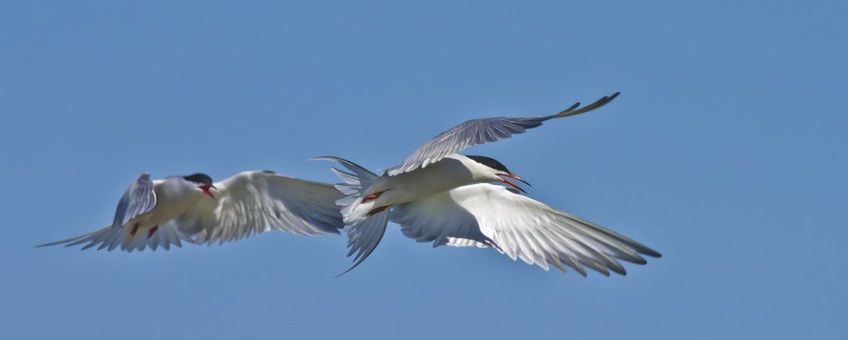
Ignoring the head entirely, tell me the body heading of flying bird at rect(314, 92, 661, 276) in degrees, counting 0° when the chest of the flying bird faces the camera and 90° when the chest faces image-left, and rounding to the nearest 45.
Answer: approximately 270°

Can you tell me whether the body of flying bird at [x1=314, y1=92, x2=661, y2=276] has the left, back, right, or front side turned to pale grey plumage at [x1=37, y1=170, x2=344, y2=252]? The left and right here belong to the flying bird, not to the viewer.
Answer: back
